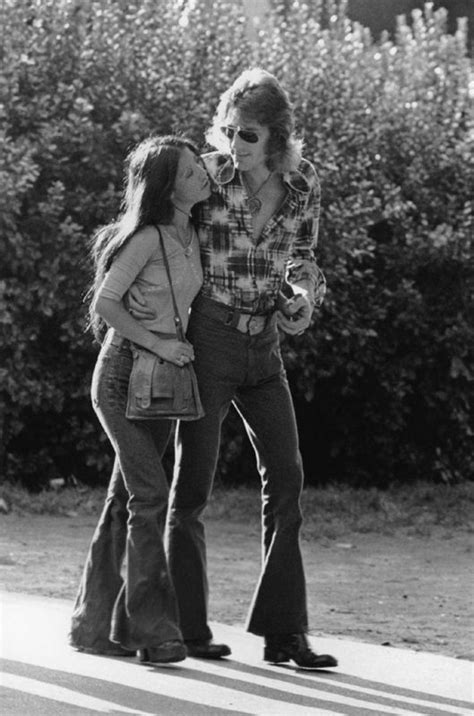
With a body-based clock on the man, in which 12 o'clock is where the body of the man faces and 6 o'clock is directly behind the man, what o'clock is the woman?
The woman is roughly at 4 o'clock from the man.

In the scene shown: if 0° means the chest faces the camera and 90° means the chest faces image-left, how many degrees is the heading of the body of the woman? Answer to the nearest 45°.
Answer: approximately 270°

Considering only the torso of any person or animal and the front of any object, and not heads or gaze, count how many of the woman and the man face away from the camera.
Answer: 0

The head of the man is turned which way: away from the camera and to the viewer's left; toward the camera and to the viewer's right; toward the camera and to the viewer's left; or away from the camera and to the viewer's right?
toward the camera and to the viewer's left

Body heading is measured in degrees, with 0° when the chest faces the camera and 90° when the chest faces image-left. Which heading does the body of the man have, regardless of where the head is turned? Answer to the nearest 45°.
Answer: approximately 315°

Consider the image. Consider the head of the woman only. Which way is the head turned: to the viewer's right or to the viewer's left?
to the viewer's right
